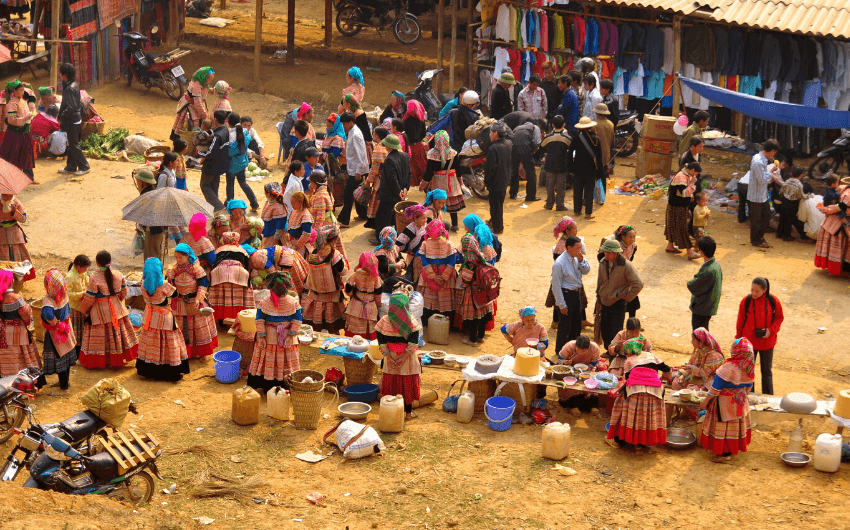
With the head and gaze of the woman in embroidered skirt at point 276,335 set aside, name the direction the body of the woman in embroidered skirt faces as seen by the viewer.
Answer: away from the camera

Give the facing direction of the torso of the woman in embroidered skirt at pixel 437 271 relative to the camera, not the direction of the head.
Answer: away from the camera

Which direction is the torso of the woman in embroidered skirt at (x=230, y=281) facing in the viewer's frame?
away from the camera

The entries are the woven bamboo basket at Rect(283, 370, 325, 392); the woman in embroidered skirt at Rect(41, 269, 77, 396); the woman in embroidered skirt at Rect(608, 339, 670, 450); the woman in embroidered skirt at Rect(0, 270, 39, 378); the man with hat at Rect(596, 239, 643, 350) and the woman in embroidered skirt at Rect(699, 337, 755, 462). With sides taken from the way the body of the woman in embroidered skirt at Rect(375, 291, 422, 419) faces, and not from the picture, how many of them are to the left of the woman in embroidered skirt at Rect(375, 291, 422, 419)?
3

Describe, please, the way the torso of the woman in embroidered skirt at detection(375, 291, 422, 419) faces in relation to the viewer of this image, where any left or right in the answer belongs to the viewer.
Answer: facing away from the viewer
